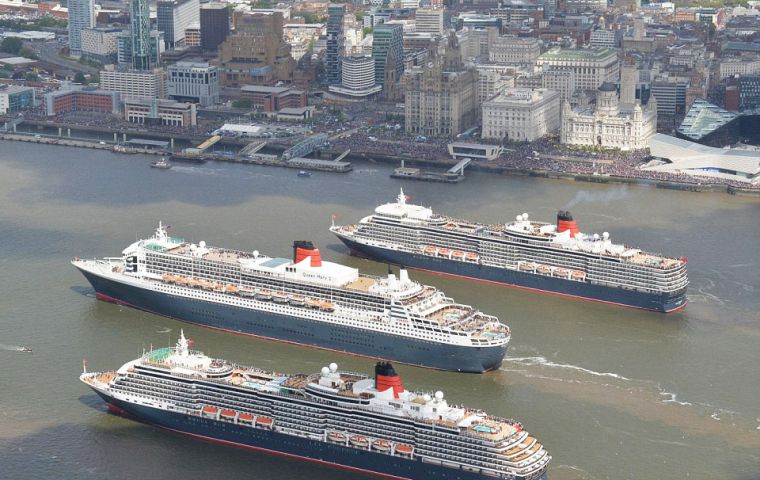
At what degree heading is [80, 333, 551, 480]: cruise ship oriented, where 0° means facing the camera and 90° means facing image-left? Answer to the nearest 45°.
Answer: approximately 135°

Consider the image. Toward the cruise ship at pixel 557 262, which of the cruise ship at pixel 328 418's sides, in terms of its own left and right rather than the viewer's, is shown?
right

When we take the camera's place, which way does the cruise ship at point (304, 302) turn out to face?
facing away from the viewer and to the left of the viewer

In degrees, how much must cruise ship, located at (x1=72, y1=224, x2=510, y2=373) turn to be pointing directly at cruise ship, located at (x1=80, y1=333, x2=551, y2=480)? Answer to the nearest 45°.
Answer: approximately 135° to its left

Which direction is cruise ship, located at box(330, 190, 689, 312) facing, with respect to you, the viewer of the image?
facing away from the viewer and to the left of the viewer

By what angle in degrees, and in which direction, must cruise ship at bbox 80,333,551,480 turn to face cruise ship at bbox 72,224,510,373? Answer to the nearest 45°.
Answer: approximately 45° to its right

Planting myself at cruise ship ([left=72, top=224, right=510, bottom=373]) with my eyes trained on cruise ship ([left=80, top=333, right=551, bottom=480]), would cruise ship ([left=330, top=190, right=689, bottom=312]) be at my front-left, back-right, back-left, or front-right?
back-left

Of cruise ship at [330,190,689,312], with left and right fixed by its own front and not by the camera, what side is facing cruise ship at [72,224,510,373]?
left

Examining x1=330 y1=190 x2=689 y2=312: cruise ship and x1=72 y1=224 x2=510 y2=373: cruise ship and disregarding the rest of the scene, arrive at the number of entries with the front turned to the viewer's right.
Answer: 0

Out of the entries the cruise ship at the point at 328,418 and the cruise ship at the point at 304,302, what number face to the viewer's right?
0

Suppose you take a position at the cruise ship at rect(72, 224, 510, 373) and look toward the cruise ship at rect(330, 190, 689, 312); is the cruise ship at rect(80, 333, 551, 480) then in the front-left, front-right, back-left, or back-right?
back-right

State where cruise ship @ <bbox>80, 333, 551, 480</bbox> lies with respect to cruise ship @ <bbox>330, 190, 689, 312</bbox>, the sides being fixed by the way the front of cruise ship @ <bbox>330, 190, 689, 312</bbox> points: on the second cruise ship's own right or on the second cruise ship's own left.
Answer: on the second cruise ship's own left
